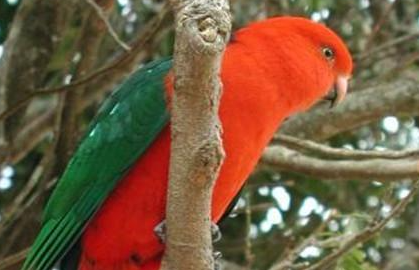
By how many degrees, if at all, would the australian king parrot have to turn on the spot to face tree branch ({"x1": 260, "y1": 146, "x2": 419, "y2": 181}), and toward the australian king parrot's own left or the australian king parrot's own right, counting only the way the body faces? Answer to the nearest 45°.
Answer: approximately 45° to the australian king parrot's own left

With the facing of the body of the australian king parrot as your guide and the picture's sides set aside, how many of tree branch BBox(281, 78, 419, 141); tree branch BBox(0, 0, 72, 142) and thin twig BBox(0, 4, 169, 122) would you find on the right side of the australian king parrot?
0

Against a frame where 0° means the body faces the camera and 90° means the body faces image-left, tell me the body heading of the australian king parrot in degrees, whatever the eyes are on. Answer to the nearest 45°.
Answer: approximately 270°

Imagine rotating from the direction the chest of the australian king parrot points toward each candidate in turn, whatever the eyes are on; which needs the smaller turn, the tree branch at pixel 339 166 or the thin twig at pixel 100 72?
the tree branch

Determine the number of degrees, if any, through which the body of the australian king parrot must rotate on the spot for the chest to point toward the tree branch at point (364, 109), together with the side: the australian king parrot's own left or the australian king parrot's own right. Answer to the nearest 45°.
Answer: approximately 45° to the australian king parrot's own left

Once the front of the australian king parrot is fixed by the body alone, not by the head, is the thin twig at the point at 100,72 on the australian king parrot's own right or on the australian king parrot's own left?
on the australian king parrot's own left
